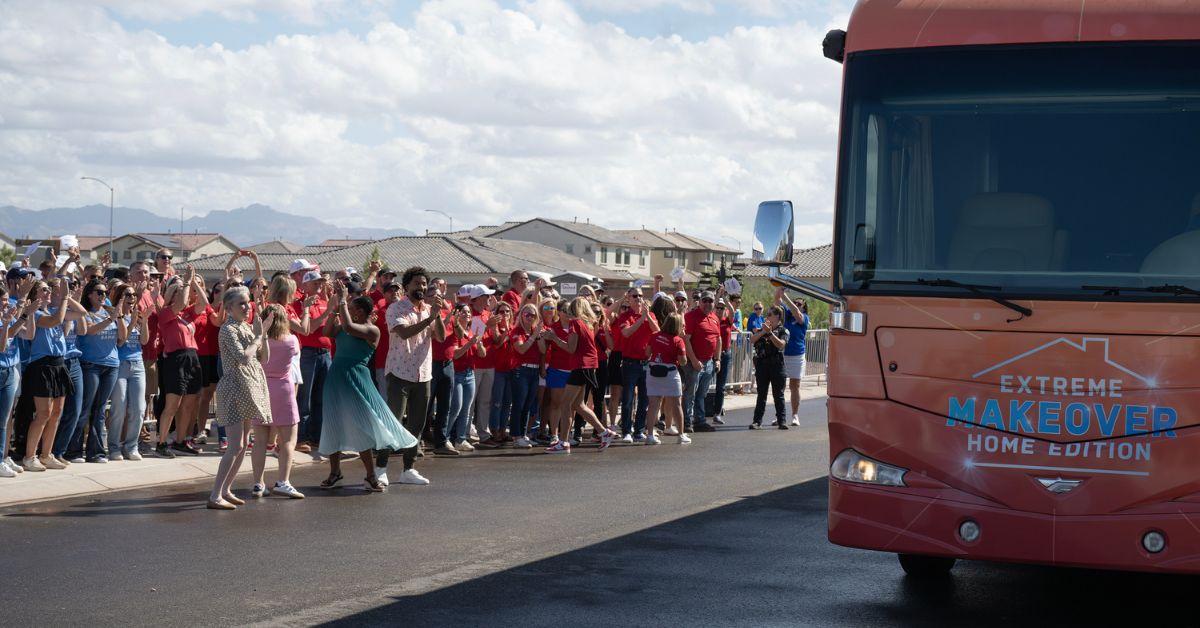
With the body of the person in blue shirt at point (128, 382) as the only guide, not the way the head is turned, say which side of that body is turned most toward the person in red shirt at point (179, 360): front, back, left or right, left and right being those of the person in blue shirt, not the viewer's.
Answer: left

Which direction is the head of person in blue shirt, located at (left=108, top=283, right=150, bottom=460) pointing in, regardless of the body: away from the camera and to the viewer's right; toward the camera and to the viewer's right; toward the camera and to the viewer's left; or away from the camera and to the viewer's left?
toward the camera and to the viewer's right

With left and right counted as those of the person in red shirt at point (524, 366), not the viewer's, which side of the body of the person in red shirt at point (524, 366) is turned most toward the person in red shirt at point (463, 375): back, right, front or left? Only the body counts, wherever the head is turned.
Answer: right

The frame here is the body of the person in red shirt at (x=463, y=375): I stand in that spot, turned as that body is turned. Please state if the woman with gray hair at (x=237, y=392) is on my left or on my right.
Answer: on my right

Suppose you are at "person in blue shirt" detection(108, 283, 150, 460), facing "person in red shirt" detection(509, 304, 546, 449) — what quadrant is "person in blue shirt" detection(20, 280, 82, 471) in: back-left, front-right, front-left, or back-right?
back-right

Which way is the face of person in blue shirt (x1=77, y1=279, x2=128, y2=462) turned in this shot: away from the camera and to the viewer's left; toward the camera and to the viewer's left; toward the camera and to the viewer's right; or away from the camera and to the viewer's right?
toward the camera and to the viewer's right

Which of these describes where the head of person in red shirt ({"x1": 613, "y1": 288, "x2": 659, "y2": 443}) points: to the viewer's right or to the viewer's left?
to the viewer's right
